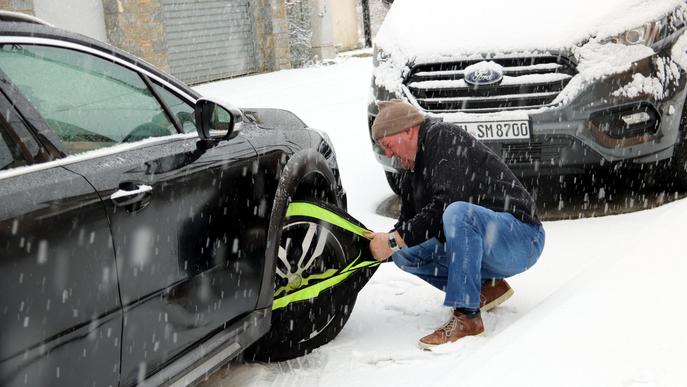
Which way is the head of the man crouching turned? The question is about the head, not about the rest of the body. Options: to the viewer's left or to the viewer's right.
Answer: to the viewer's left

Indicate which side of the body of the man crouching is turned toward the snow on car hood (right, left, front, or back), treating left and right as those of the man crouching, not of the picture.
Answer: right

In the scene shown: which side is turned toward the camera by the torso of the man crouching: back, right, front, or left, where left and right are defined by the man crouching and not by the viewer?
left

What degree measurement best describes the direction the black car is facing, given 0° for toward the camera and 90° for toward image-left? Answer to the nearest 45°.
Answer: approximately 225°

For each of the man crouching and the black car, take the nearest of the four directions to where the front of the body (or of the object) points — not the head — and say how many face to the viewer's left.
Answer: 1

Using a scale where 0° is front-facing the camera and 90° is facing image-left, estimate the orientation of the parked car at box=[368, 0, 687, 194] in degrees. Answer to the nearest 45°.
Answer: approximately 45°

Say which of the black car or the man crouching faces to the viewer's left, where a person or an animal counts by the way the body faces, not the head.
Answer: the man crouching

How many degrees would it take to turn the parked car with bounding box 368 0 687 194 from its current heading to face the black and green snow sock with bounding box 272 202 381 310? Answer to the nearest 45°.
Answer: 0° — it already faces it
